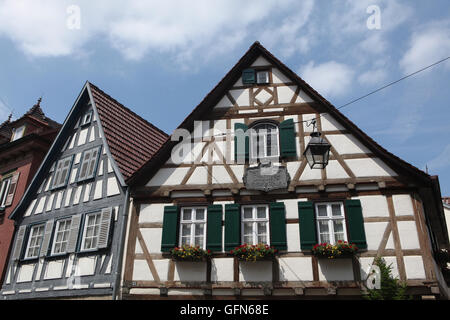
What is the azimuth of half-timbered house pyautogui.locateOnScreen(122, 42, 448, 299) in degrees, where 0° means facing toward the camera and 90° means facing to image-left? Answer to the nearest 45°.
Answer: approximately 0°

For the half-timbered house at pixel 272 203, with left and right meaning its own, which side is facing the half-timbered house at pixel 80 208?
right

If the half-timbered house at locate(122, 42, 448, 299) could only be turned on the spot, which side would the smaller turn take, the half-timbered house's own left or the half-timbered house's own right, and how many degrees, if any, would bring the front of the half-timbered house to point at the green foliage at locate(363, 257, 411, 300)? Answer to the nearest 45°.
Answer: approximately 90° to the half-timbered house's own left
